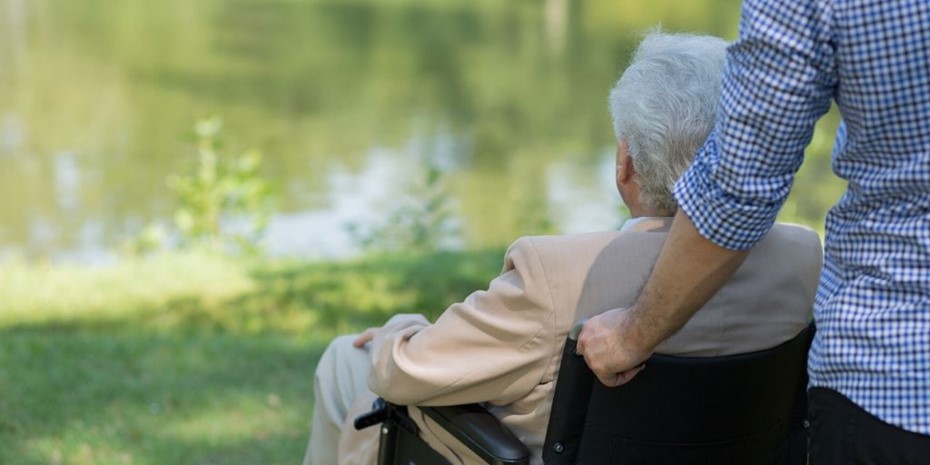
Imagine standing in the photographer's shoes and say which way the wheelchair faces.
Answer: facing away from the viewer and to the left of the viewer

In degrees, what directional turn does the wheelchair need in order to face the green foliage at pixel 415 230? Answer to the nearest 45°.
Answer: approximately 45° to its right

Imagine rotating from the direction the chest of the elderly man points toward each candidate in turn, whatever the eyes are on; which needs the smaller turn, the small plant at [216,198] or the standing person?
the small plant

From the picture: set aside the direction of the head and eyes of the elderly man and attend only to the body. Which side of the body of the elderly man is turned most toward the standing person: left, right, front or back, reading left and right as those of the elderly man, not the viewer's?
back

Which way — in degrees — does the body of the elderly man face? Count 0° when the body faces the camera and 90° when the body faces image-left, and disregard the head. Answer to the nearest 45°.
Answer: approximately 135°

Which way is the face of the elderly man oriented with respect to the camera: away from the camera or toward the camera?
away from the camera
